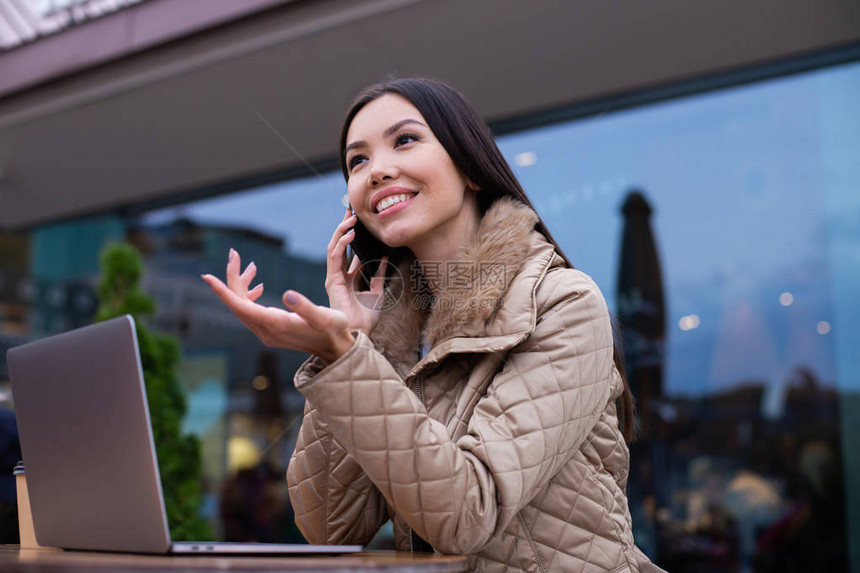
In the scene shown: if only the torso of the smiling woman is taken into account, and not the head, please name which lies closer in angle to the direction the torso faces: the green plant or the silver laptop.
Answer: the silver laptop

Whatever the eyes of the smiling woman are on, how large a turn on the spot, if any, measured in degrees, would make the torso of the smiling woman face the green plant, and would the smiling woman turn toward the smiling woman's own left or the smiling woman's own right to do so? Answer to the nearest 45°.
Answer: approximately 90° to the smiling woman's own right

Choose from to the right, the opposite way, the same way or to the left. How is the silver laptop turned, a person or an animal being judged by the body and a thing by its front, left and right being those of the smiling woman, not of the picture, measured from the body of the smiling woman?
the opposite way

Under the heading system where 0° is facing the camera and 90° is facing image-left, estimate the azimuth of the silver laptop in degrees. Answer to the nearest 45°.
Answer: approximately 225°
